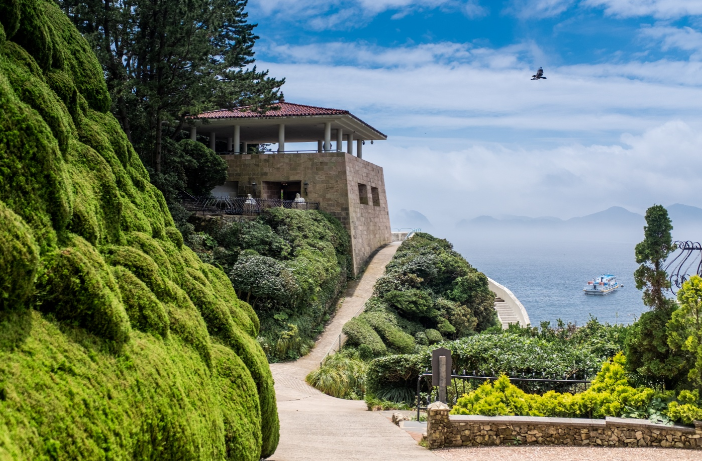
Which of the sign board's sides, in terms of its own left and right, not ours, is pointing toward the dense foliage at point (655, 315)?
right

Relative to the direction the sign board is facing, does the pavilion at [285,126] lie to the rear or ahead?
to the rear

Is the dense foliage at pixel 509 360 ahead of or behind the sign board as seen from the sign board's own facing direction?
behind

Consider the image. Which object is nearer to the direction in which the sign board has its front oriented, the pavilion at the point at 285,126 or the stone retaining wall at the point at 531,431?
the stone retaining wall

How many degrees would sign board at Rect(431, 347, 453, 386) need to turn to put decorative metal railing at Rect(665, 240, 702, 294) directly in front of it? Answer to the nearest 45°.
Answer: approximately 90° to its left

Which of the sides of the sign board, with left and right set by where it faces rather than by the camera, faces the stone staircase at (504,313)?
front
